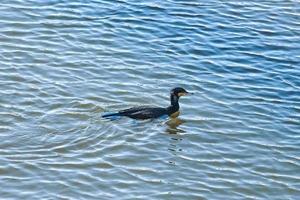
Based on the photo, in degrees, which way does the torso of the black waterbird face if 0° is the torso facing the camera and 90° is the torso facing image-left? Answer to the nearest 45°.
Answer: approximately 270°
